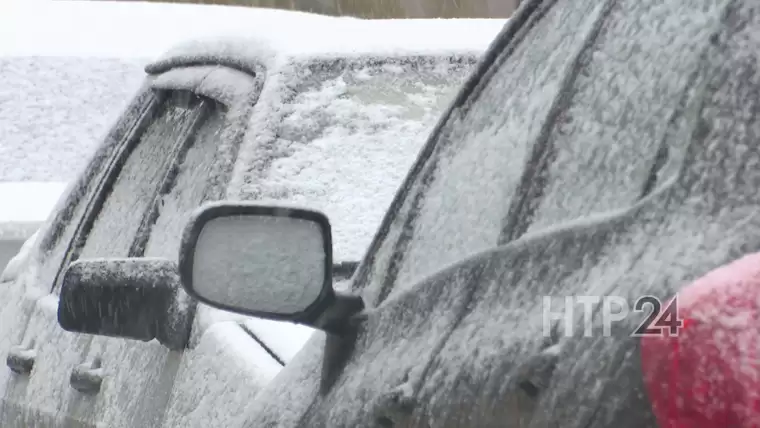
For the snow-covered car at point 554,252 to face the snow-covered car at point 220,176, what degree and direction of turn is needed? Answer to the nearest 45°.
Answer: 0° — it already faces it

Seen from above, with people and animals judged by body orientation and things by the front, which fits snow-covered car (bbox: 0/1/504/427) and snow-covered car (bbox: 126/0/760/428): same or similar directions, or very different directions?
very different directions

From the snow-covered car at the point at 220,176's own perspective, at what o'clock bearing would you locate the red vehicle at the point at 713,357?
The red vehicle is roughly at 1 o'clock from the snow-covered car.

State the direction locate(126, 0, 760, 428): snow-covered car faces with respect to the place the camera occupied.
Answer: facing away from the viewer and to the left of the viewer

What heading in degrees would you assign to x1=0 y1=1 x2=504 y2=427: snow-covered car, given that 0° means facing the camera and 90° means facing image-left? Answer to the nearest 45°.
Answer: approximately 315°
